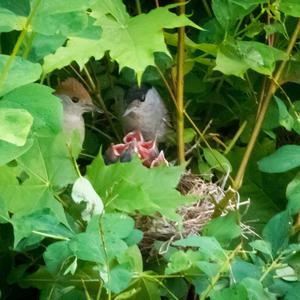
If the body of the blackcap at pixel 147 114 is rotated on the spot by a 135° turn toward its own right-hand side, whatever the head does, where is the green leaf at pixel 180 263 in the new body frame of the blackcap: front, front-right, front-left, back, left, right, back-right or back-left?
back

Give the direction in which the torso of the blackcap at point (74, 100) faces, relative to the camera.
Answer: to the viewer's right

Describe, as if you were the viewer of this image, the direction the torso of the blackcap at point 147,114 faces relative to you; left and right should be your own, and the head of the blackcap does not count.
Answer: facing the viewer and to the left of the viewer

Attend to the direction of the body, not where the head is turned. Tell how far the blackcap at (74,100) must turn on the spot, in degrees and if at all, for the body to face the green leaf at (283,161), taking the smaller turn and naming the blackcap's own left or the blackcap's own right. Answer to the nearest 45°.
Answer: approximately 45° to the blackcap's own right
